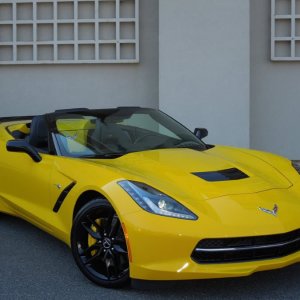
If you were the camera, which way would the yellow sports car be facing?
facing the viewer and to the right of the viewer
